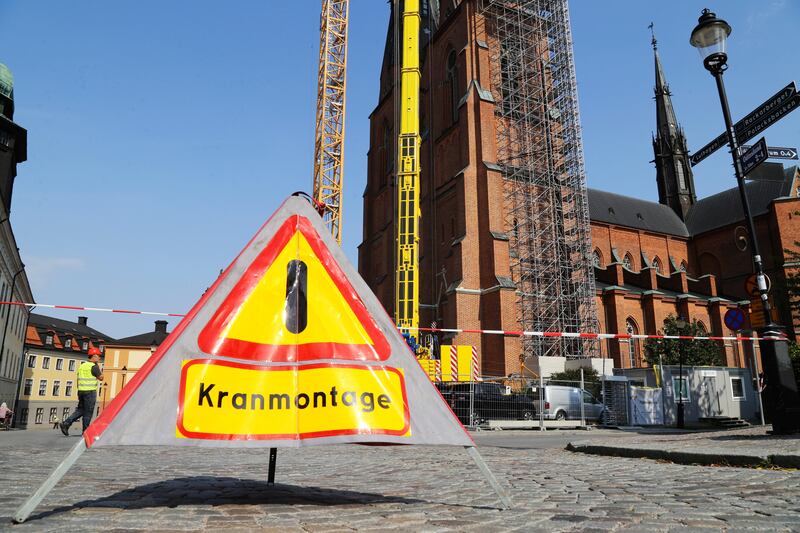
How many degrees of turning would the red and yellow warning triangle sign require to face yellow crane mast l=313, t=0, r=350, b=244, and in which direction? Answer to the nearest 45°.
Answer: approximately 180°

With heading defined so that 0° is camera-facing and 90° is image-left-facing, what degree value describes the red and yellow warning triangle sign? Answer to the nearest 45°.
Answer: approximately 0°

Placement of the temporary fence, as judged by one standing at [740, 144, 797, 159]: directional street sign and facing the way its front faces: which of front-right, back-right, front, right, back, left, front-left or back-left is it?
back-right

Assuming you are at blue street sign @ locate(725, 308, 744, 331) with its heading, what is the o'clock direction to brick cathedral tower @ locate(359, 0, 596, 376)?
The brick cathedral tower is roughly at 5 o'clock from the blue street sign.

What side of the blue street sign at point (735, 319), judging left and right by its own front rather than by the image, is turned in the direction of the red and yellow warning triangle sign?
front

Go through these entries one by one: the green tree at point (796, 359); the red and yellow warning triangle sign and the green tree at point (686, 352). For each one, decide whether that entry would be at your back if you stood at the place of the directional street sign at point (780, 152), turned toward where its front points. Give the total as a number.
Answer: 2

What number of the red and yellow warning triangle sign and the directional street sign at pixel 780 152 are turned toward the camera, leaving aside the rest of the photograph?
2

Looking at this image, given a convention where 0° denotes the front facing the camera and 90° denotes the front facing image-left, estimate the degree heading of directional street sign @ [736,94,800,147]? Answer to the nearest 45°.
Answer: approximately 45°

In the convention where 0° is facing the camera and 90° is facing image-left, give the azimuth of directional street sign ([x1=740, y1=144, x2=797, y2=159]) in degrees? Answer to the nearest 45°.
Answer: approximately 0°

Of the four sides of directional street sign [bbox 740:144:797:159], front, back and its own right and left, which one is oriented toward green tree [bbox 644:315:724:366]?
back

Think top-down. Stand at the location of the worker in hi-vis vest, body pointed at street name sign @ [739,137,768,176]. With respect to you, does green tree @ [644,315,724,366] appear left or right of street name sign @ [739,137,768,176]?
left
